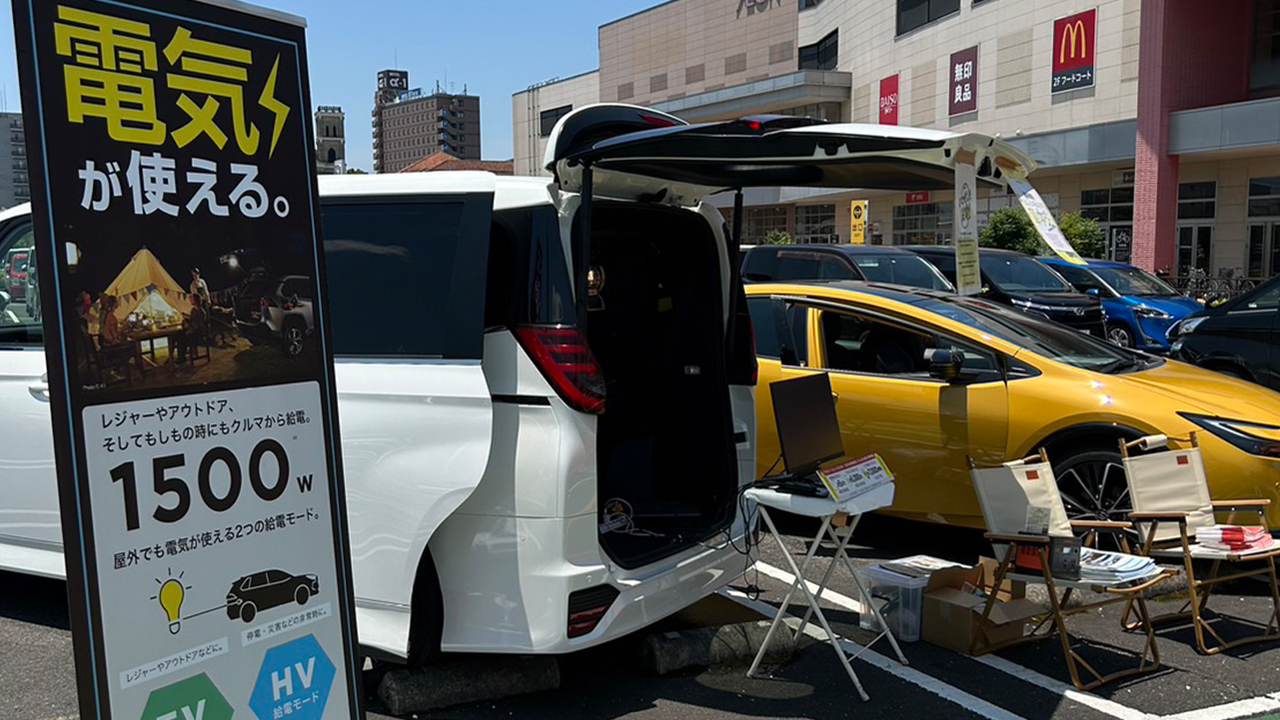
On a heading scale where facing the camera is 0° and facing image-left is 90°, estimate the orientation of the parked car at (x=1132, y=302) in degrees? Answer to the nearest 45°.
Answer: approximately 315°

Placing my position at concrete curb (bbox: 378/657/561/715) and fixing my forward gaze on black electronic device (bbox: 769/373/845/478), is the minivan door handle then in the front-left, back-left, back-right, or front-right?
back-left

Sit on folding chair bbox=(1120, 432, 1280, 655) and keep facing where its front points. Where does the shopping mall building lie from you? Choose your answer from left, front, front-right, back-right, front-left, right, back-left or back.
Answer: back-left

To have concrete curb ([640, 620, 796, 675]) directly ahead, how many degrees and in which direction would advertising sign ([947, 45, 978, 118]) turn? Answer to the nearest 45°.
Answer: approximately 45° to its left

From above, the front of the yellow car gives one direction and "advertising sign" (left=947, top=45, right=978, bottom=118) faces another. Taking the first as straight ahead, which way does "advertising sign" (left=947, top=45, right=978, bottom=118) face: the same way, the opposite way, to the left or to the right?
to the right

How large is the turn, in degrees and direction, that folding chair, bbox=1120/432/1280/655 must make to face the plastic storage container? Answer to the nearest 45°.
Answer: approximately 90° to its right

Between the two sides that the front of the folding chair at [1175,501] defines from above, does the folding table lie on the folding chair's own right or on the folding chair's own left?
on the folding chair's own right

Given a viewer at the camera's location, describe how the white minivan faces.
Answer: facing away from the viewer and to the left of the viewer

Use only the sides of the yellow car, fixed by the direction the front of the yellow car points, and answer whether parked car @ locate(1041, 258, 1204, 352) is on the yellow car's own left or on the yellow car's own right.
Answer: on the yellow car's own left

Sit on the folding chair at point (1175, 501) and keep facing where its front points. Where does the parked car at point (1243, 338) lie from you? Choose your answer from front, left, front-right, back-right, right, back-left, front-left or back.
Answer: back-left
